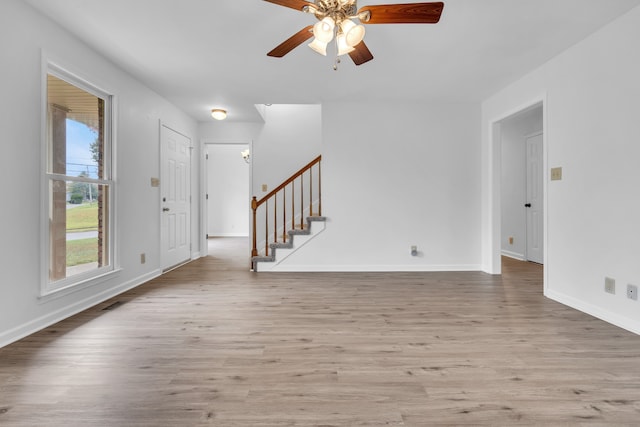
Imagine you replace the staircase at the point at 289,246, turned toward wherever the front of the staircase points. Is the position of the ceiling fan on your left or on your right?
on your left

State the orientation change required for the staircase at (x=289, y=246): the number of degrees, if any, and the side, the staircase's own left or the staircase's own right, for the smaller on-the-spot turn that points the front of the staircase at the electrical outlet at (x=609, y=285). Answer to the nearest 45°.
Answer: approximately 135° to the staircase's own left

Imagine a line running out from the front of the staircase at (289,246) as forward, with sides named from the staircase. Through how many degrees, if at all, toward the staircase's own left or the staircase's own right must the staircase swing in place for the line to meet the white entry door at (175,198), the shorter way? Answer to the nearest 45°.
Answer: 0° — it already faces it

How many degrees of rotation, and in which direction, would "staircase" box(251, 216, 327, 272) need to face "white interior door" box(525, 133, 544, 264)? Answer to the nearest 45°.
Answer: approximately 180°

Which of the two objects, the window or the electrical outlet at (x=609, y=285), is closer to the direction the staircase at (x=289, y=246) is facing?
the window

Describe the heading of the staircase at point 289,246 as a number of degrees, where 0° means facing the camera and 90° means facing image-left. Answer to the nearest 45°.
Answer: approximately 90°

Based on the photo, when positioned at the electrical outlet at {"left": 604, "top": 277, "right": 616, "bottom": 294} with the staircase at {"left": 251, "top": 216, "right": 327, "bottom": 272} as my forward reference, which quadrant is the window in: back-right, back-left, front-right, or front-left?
front-left

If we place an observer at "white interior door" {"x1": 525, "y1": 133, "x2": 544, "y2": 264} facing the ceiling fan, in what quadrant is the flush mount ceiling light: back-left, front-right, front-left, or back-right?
front-right

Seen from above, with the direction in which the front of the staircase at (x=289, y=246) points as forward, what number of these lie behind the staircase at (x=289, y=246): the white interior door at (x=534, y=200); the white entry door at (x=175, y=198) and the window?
1

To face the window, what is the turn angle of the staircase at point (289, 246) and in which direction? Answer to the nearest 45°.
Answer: approximately 45° to its left
